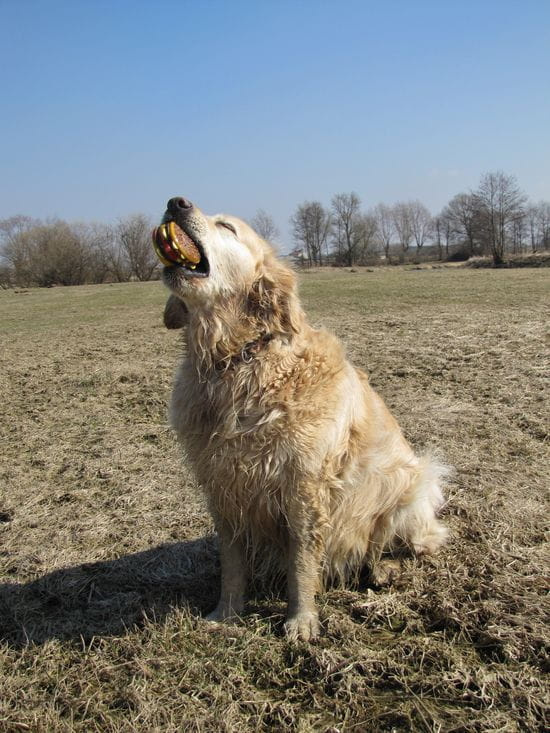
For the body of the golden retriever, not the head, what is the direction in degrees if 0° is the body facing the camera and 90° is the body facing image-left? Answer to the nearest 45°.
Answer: approximately 45°
